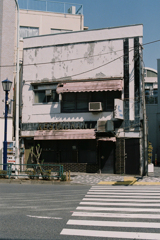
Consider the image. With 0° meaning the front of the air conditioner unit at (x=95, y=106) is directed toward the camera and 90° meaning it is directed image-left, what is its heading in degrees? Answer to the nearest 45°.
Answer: approximately 0°

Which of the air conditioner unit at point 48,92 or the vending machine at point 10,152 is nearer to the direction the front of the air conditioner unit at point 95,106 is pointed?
the vending machine

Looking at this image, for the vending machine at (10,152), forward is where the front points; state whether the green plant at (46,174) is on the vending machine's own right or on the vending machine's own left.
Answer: on the vending machine's own left

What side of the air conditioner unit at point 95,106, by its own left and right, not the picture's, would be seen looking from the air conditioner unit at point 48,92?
right

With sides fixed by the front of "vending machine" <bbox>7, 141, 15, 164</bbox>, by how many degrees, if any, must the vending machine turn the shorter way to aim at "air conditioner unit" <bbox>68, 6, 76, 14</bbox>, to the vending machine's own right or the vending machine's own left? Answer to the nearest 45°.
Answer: approximately 135° to the vending machine's own left

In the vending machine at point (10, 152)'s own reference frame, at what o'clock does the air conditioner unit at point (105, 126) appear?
The air conditioner unit is roughly at 9 o'clock from the vending machine.

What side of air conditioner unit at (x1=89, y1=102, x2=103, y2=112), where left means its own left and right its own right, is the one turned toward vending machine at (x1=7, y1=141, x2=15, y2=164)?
right

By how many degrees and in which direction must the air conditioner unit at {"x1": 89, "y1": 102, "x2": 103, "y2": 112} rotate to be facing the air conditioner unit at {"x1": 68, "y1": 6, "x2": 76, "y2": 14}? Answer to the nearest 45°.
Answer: approximately 180°

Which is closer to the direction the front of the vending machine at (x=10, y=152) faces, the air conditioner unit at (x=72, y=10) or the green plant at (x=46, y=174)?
the green plant

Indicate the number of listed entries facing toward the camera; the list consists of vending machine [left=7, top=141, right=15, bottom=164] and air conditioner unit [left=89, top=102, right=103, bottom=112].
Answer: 2
